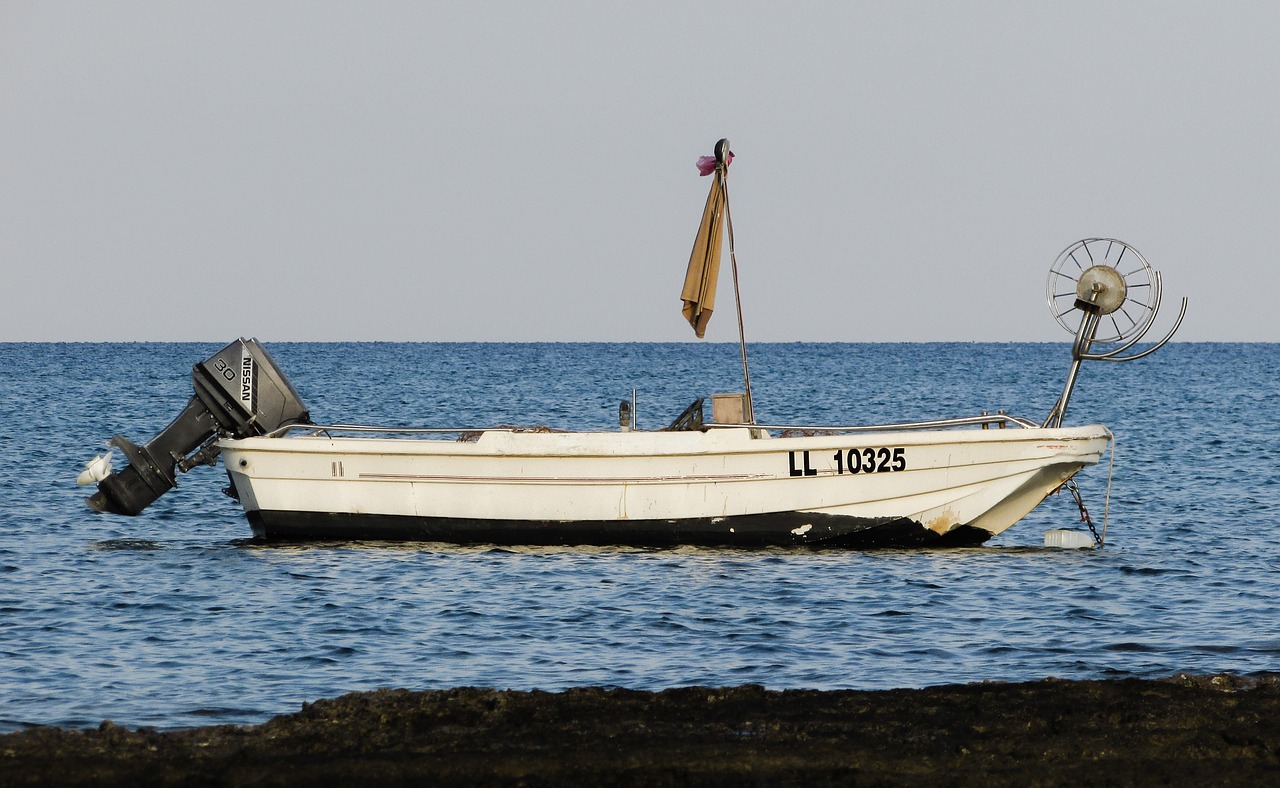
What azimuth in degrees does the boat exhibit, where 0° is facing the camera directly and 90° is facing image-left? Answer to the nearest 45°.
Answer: approximately 270°

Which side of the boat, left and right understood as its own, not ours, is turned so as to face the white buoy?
front
